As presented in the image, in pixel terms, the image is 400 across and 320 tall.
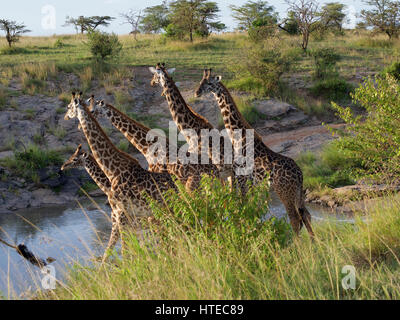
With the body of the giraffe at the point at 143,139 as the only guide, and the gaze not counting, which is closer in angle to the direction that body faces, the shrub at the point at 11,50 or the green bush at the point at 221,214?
the shrub

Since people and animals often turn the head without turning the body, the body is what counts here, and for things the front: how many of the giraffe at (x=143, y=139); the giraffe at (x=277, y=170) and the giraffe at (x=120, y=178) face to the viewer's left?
3

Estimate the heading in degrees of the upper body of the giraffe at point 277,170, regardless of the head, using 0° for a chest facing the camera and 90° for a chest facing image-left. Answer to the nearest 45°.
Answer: approximately 90°

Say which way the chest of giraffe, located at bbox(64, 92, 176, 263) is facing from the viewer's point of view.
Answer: to the viewer's left

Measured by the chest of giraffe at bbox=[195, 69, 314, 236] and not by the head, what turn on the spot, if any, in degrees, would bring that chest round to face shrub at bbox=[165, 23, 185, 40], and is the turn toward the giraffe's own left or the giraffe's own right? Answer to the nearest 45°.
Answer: approximately 90° to the giraffe's own right

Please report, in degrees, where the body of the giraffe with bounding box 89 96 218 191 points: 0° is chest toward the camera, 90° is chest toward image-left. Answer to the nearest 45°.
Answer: approximately 90°

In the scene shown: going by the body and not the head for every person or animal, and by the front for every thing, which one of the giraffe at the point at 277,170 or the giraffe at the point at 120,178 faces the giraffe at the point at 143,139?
the giraffe at the point at 277,170

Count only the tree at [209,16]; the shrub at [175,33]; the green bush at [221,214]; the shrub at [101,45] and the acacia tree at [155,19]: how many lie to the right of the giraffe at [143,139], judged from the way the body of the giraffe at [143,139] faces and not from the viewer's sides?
4

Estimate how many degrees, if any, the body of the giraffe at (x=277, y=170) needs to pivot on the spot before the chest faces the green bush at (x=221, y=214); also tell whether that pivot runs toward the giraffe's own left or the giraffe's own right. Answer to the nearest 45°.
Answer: approximately 90° to the giraffe's own left
